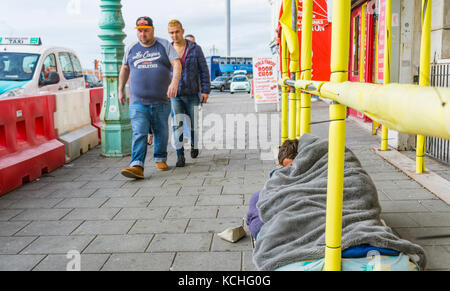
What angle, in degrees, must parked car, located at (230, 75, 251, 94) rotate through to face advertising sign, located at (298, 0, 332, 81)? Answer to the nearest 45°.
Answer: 0° — it already faces it

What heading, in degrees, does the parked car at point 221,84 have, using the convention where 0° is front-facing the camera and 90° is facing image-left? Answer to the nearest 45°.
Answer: approximately 45°

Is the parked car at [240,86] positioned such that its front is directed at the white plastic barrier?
yes

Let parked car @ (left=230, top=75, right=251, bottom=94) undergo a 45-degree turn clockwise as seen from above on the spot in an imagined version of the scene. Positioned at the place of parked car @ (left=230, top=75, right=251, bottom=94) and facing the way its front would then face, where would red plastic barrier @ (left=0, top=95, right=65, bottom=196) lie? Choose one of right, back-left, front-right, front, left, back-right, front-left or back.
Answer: front-left

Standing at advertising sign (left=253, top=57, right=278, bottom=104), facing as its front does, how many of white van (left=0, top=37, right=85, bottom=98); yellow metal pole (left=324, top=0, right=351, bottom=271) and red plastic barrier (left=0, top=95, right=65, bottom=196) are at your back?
0

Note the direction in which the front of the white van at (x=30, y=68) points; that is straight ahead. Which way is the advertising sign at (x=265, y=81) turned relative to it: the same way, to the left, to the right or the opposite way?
the same way

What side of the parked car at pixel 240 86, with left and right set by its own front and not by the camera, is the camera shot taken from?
front

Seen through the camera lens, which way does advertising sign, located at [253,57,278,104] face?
facing the viewer

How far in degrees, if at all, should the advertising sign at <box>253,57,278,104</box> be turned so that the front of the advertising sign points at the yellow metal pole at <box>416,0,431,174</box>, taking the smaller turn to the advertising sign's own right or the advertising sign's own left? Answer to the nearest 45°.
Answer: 0° — it already faces it

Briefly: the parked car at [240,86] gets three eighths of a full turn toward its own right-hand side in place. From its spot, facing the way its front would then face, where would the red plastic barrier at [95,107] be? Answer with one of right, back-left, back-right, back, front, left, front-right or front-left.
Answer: back-left

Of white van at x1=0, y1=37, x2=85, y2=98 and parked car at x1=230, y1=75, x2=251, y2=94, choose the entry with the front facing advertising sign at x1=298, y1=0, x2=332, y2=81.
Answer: the parked car

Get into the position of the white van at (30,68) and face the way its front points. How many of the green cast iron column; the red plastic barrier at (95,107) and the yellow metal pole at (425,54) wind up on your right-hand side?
0

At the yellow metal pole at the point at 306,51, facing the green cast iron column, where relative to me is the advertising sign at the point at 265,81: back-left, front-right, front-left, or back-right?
front-right

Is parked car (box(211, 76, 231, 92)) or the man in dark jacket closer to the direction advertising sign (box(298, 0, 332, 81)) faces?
the man in dark jacket
